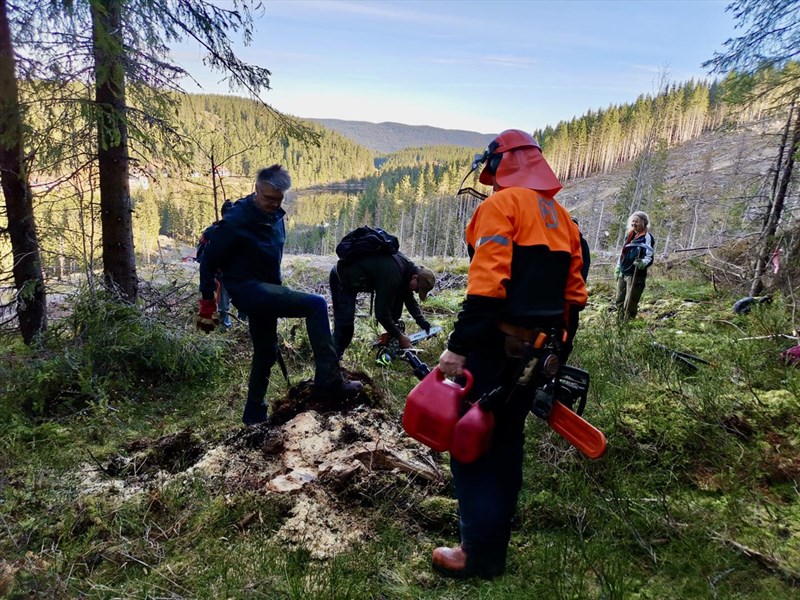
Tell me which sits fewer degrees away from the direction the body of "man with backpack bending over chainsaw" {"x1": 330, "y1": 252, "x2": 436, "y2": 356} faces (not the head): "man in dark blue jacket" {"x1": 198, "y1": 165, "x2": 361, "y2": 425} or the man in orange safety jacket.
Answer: the man in orange safety jacket

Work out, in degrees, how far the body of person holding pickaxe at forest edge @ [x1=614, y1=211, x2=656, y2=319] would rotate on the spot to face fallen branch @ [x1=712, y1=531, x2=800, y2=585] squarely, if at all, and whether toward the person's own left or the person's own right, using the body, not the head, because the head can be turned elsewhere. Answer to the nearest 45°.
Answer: approximately 45° to the person's own left

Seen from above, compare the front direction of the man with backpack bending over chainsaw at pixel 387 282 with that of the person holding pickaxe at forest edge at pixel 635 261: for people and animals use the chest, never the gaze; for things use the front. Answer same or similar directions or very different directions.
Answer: very different directions

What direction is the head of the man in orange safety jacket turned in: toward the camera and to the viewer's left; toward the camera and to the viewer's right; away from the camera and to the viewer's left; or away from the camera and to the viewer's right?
away from the camera and to the viewer's left

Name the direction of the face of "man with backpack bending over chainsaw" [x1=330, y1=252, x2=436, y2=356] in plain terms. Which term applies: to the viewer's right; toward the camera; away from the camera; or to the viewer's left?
to the viewer's right

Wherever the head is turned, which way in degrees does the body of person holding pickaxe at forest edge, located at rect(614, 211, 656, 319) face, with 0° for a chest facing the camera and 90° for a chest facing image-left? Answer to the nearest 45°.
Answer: approximately 45°

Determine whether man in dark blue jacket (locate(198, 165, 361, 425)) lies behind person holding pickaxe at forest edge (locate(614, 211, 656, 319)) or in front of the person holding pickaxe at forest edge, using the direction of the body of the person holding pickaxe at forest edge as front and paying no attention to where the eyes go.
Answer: in front

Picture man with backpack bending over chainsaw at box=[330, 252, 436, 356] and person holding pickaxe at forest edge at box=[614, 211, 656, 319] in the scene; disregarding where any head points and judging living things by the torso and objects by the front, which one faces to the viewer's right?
the man with backpack bending over chainsaw

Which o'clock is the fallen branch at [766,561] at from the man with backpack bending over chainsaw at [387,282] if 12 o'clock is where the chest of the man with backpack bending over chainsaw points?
The fallen branch is roughly at 2 o'clock from the man with backpack bending over chainsaw.

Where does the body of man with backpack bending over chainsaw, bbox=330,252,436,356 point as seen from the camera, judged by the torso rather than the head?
to the viewer's right
